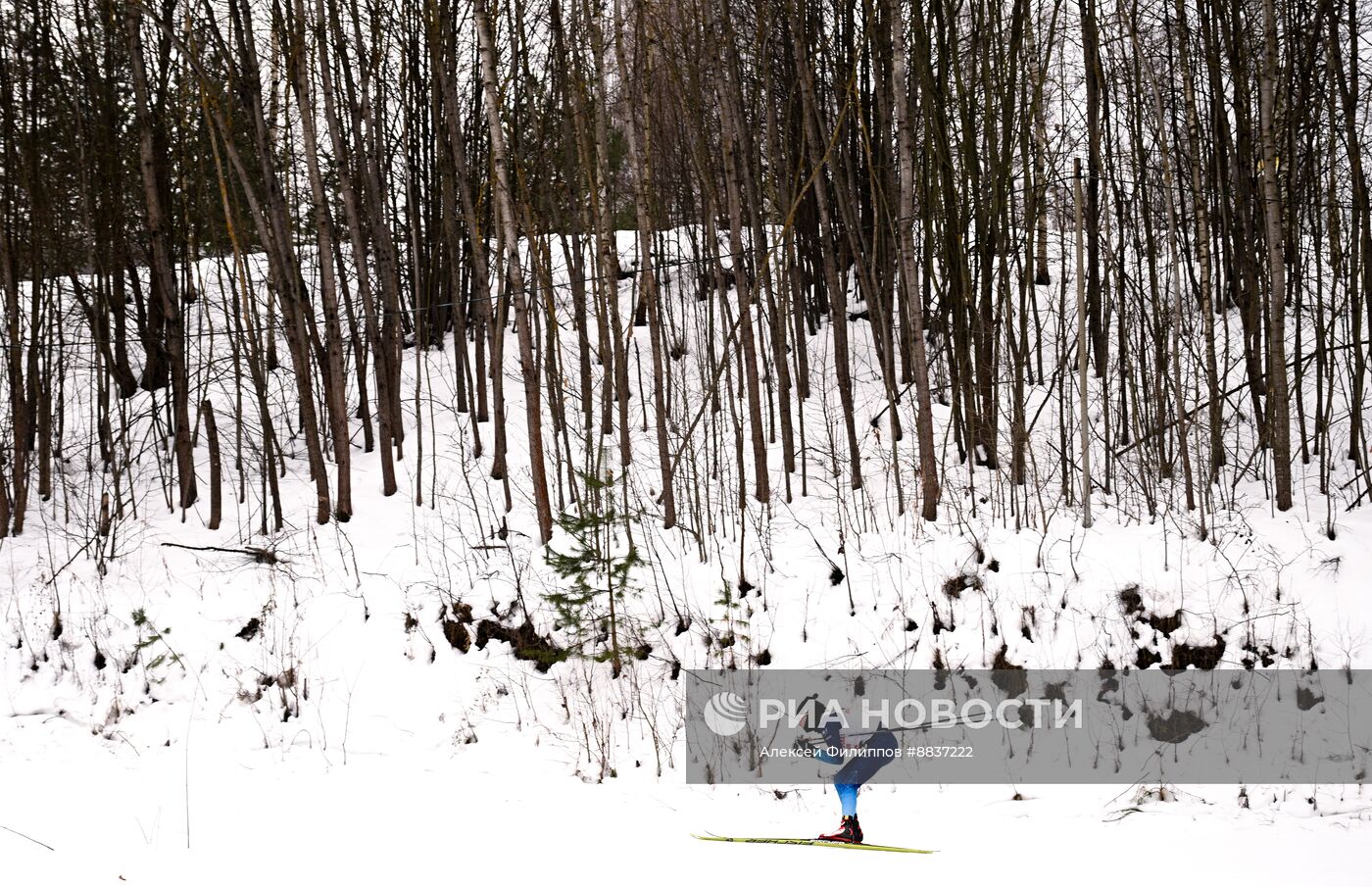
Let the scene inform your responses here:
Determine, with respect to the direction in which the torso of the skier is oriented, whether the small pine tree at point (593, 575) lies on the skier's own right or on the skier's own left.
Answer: on the skier's own right

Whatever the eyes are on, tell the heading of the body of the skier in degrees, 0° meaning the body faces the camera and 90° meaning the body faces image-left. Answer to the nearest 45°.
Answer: approximately 90°

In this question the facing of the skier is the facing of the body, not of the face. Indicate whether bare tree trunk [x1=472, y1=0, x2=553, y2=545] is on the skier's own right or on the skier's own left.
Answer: on the skier's own right
